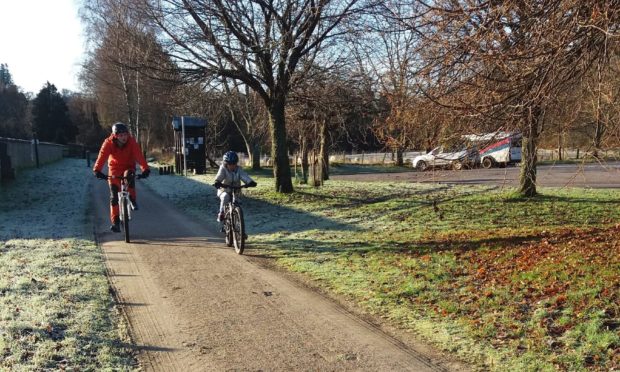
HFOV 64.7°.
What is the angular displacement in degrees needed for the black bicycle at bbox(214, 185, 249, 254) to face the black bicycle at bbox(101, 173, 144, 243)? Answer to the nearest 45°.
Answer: approximately 135° to its right

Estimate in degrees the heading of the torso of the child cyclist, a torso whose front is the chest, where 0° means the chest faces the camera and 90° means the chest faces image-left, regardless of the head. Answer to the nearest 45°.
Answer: approximately 0°

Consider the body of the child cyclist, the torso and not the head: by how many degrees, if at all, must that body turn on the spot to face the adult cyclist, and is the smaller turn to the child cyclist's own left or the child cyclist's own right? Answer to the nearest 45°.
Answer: approximately 90° to the child cyclist's own right

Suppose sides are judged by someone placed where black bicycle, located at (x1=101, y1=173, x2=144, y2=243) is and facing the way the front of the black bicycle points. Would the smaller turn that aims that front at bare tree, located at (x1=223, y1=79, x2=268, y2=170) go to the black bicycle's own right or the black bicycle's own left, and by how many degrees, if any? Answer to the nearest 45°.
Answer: approximately 180°

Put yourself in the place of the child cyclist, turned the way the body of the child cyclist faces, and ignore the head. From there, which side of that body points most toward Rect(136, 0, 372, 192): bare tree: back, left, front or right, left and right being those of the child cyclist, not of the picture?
back

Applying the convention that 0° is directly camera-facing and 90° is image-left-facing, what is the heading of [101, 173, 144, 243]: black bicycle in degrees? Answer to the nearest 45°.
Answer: approximately 0°

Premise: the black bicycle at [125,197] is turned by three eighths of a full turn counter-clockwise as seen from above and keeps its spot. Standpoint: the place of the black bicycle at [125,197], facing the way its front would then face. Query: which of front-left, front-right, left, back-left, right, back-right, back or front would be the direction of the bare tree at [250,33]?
front
